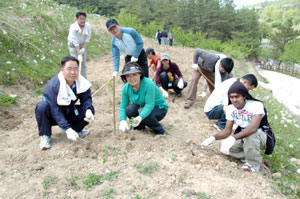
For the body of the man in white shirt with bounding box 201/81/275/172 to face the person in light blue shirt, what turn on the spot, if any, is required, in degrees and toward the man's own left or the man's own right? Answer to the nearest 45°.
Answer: approximately 90° to the man's own right

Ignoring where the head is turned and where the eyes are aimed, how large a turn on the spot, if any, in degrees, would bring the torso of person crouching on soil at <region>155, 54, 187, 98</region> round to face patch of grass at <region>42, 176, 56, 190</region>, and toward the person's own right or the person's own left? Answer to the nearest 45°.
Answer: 0° — they already face it

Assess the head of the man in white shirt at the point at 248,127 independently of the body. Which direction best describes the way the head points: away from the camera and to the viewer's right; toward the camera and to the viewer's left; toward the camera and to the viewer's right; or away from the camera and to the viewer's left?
toward the camera and to the viewer's left

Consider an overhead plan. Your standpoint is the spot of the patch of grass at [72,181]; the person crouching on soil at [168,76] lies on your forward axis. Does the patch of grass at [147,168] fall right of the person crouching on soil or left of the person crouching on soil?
right

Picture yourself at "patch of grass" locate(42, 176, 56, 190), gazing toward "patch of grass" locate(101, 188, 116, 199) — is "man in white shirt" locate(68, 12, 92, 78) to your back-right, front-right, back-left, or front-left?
back-left

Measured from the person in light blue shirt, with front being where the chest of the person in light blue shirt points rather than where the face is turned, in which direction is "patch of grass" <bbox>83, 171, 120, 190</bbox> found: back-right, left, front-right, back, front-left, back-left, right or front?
front-left

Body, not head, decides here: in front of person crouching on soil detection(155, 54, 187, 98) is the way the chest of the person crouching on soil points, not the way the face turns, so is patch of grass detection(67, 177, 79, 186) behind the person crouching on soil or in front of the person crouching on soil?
in front

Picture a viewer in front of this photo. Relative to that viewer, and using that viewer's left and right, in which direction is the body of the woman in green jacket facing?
facing the viewer and to the left of the viewer

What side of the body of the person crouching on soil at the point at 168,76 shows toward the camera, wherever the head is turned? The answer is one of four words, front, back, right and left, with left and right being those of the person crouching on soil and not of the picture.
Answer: front

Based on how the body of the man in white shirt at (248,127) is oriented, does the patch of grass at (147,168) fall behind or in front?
in front

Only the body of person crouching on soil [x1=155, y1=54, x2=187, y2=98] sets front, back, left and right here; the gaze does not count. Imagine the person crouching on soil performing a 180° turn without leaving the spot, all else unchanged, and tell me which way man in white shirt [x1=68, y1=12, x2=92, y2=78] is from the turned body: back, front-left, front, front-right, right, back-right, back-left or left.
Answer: left

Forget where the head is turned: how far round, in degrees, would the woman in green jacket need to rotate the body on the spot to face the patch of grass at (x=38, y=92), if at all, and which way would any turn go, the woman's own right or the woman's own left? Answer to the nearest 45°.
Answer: approximately 90° to the woman's own right
